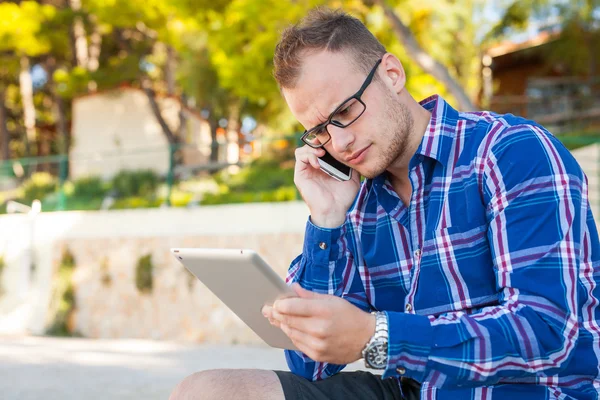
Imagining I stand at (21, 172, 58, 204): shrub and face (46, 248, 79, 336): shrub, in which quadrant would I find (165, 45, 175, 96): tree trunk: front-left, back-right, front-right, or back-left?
back-left

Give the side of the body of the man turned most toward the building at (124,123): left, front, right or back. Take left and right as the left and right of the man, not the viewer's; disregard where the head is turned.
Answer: right

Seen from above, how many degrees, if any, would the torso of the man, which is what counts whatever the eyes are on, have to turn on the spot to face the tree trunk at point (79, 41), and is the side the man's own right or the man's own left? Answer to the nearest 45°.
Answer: approximately 90° to the man's own right

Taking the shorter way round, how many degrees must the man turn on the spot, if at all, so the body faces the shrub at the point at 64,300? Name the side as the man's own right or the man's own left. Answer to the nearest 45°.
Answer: approximately 90° to the man's own right

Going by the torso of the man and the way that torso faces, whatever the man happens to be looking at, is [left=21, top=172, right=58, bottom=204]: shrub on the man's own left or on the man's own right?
on the man's own right

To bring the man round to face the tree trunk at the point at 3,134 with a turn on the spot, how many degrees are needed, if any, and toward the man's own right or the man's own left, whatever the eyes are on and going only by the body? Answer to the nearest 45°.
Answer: approximately 90° to the man's own right

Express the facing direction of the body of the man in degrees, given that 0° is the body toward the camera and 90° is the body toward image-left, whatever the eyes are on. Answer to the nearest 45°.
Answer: approximately 45°

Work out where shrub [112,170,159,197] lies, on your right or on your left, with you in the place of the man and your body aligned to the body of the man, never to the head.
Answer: on your right

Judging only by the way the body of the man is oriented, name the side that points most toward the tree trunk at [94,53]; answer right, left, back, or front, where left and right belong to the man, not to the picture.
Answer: right

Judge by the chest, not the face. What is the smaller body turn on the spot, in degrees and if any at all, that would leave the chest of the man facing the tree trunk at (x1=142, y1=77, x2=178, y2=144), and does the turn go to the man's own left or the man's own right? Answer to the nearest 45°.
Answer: approximately 135° to the man's own right
